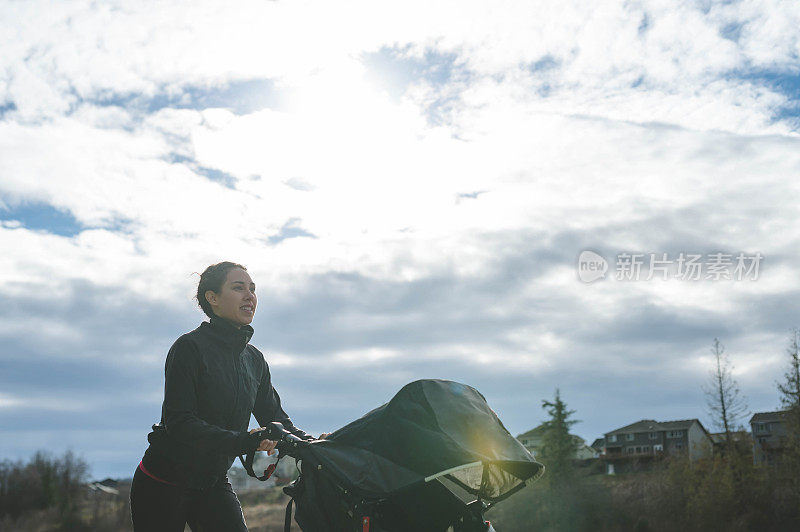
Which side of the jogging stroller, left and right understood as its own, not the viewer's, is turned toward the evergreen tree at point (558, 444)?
left

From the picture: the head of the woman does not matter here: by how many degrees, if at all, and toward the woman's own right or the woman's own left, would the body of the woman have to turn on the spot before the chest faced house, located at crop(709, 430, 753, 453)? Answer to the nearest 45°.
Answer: approximately 90° to the woman's own left

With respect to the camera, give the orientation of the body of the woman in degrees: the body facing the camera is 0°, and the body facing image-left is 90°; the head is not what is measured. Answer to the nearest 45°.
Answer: approximately 315°

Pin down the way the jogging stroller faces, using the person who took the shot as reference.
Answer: facing to the right of the viewer

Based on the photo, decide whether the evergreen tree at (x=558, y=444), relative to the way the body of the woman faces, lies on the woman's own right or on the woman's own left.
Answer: on the woman's own left
